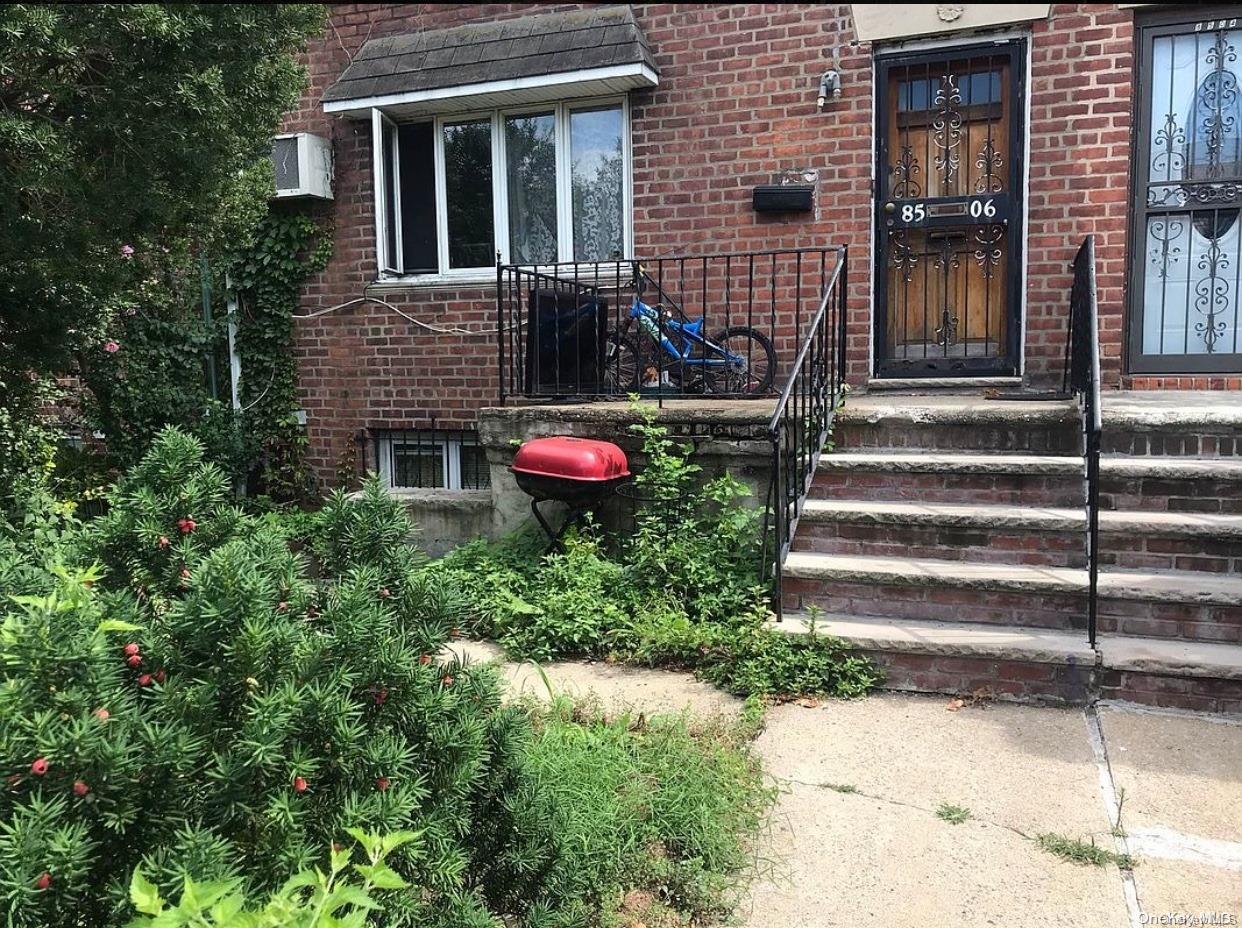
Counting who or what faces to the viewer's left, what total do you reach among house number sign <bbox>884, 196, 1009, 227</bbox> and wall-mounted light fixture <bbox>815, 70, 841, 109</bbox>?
0

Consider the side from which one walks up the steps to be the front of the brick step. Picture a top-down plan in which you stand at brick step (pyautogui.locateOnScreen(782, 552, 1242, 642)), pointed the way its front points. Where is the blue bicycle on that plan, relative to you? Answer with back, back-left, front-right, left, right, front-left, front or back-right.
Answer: back-right

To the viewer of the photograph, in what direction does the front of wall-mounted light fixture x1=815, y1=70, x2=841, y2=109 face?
facing the viewer

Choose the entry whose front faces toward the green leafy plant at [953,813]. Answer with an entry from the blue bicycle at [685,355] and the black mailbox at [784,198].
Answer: the black mailbox

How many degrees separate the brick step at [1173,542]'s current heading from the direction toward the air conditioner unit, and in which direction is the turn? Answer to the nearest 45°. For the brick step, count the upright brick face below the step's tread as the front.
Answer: approximately 90° to its right

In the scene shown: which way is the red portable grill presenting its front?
toward the camera

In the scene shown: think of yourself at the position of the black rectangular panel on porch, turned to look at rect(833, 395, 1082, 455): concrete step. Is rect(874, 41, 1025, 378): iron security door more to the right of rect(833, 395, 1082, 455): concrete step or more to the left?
left

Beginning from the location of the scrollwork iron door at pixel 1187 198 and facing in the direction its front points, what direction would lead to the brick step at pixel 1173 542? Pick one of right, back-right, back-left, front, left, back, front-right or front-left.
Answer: front

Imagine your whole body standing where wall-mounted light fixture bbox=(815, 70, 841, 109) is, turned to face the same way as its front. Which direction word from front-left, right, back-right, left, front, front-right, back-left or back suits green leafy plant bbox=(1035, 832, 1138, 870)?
front

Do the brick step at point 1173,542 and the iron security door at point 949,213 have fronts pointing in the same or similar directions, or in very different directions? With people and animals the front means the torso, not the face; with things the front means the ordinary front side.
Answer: same or similar directions

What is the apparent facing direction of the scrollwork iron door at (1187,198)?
toward the camera

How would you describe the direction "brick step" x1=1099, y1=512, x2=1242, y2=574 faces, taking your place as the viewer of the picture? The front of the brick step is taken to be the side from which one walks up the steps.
facing the viewer

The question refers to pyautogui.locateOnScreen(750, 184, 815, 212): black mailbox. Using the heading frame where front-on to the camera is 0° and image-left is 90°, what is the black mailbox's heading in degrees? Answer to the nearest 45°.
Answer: approximately 0°

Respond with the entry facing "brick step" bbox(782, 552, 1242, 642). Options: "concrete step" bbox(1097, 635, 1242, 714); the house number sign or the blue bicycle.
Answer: the house number sign

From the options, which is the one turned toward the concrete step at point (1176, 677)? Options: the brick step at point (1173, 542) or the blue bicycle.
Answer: the brick step

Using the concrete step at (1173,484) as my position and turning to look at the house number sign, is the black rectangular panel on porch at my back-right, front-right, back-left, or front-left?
front-left
